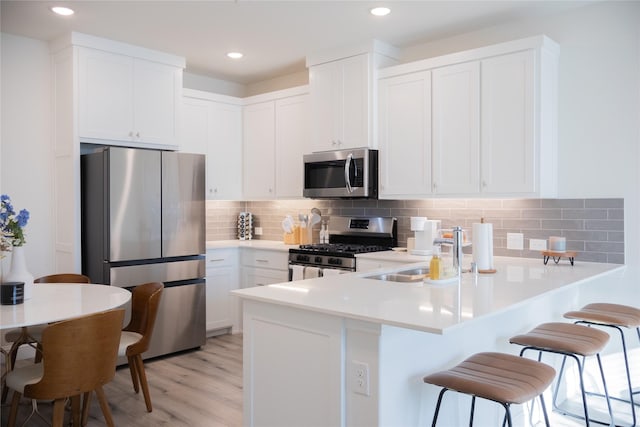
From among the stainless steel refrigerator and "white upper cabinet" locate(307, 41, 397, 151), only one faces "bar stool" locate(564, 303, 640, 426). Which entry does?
the stainless steel refrigerator

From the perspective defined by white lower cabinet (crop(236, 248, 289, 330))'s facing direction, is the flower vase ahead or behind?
ahead

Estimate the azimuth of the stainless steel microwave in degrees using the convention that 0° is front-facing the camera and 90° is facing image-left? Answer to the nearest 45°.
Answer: approximately 45°

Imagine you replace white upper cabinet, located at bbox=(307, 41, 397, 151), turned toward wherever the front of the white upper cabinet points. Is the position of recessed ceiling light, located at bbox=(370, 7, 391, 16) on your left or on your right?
on your left

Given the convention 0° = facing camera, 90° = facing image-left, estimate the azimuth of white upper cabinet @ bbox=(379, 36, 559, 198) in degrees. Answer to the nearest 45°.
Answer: approximately 45°

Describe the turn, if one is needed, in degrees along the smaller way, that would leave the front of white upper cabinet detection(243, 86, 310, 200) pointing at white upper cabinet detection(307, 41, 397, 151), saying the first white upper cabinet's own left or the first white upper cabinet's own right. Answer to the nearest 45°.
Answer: approximately 90° to the first white upper cabinet's own left

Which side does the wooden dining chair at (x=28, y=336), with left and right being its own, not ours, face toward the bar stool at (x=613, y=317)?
left

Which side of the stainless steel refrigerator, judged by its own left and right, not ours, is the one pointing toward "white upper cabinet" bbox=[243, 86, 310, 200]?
left

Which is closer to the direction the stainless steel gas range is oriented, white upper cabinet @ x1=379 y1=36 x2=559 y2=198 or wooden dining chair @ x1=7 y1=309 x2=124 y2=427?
the wooden dining chair
